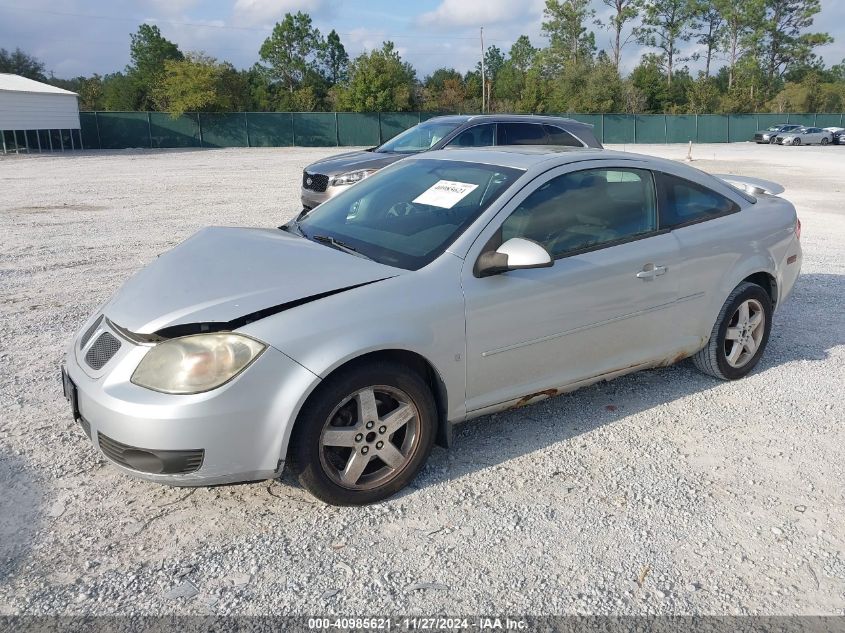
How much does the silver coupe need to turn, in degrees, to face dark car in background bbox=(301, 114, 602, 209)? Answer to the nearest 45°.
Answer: approximately 135° to its right

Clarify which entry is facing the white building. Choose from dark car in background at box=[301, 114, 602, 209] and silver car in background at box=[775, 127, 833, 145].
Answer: the silver car in background

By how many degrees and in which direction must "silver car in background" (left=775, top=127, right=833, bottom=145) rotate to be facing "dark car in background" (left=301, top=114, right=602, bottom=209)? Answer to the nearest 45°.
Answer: approximately 45° to its left

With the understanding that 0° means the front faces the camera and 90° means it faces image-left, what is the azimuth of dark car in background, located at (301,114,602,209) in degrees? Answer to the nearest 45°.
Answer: approximately 45°

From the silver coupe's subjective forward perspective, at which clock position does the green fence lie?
The green fence is roughly at 4 o'clock from the silver coupe.

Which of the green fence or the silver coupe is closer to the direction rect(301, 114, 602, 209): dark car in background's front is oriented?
the silver coupe

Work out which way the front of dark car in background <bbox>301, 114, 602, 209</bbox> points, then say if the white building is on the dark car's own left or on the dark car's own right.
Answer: on the dark car's own right

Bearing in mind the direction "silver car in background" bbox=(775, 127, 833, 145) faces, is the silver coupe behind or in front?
in front

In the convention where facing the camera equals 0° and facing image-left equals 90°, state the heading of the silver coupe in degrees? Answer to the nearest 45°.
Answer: approximately 45°

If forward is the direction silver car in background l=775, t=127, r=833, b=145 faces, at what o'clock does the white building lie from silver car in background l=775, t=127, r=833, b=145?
The white building is roughly at 12 o'clock from the silver car in background.
